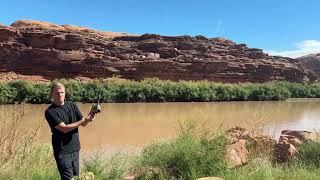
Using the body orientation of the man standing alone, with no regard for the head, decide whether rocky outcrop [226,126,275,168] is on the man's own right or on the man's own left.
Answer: on the man's own left

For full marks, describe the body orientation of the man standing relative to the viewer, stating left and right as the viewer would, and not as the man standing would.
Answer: facing the viewer and to the right of the viewer
